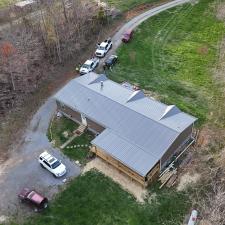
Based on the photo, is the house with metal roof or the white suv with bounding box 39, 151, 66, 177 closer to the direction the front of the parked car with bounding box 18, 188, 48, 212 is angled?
the house with metal roof

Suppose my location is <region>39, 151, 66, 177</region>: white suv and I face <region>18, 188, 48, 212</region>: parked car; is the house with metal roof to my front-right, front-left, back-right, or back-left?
back-left

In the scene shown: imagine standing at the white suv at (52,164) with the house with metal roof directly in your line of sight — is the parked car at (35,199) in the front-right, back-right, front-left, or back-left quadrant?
back-right

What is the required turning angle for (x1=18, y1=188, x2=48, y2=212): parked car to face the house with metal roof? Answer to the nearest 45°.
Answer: approximately 45° to its left

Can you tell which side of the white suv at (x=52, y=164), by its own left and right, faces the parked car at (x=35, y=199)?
right
